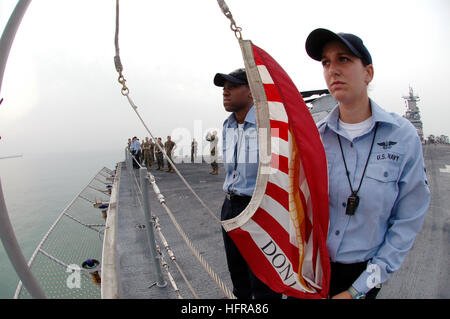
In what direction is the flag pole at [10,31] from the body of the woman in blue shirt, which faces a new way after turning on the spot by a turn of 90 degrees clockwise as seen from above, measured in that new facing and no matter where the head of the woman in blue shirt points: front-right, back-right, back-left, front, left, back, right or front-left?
left

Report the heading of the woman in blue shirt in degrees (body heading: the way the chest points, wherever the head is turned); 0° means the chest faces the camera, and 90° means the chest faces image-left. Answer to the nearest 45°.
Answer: approximately 45°

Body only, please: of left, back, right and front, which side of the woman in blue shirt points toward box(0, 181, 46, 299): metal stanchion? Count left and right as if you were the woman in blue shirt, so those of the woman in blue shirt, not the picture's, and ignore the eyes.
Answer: front

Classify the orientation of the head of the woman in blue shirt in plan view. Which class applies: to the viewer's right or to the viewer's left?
to the viewer's left
